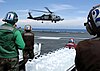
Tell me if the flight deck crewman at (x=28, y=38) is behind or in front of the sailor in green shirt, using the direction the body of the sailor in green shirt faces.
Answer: in front

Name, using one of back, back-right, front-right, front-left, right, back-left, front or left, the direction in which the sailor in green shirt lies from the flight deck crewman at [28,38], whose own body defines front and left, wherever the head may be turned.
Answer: back

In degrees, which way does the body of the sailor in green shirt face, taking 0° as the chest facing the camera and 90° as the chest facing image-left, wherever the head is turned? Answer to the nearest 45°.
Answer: approximately 225°

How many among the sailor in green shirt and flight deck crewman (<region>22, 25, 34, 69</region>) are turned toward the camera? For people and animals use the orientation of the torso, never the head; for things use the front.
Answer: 0

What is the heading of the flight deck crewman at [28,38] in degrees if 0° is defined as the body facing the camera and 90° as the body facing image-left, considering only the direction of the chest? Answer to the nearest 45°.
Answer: approximately 180°

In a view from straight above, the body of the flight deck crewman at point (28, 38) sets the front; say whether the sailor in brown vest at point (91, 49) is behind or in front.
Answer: behind
